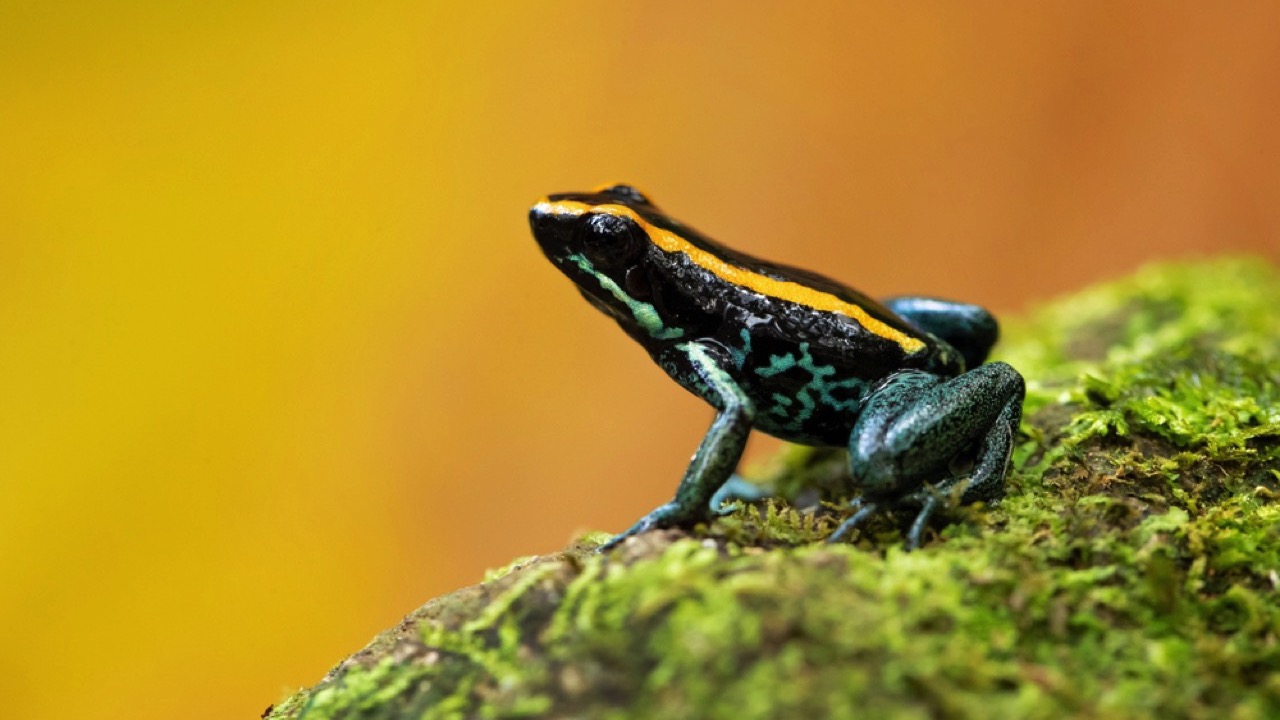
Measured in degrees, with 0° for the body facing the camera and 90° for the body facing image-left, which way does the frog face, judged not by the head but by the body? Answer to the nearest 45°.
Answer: approximately 90°
